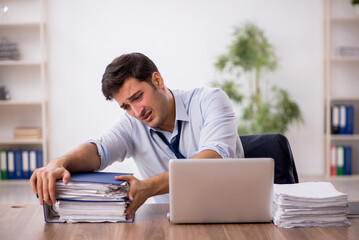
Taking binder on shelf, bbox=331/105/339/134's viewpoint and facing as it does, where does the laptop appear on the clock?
The laptop is roughly at 12 o'clock from the binder on shelf.

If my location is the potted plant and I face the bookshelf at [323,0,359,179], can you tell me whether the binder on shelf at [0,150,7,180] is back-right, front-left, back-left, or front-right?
back-left

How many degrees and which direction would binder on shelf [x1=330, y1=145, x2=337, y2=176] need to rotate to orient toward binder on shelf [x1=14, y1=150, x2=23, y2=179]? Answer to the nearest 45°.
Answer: approximately 90° to its right

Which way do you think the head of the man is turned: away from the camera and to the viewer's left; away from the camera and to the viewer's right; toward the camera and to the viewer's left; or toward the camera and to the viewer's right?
toward the camera and to the viewer's left

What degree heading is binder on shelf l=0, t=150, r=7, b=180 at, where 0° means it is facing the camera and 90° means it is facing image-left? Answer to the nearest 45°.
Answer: approximately 0°

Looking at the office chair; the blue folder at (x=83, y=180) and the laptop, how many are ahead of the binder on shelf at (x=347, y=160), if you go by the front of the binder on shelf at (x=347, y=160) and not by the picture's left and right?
3

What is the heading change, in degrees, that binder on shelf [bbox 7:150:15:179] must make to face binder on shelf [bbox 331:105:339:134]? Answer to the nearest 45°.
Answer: approximately 90° to its left

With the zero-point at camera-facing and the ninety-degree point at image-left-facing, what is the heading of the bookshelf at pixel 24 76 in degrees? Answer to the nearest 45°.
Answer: approximately 0°

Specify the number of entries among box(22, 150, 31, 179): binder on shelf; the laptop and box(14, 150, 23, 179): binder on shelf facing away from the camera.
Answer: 1
